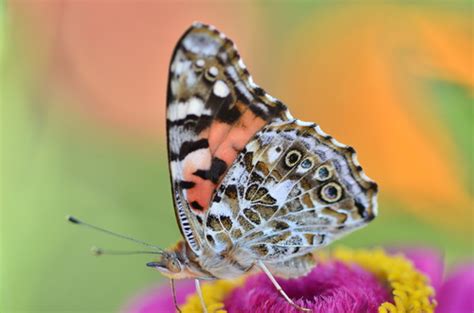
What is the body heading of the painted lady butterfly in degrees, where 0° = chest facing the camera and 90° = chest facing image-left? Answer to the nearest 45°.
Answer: approximately 90°
